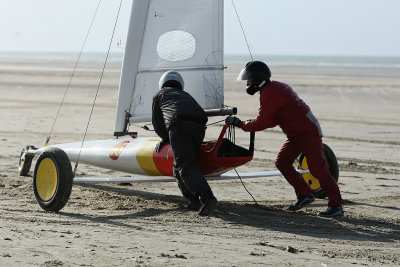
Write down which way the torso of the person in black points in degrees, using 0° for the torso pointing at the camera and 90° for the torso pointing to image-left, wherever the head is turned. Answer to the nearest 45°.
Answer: approximately 135°

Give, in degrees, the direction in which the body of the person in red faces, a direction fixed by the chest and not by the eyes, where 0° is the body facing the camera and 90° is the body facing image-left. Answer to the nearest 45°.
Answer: approximately 90°

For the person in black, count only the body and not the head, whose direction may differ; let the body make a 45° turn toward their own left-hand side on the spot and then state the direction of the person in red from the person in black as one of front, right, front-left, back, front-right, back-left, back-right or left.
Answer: back

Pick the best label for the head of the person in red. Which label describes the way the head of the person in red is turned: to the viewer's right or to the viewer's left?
to the viewer's left
